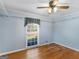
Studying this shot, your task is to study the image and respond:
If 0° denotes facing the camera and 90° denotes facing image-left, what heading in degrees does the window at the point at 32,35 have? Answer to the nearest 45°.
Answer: approximately 315°
